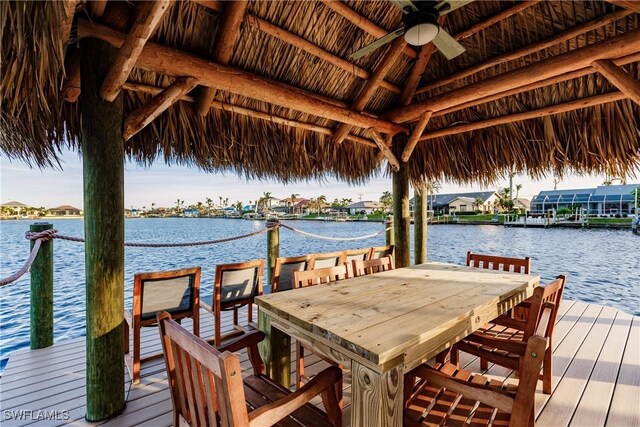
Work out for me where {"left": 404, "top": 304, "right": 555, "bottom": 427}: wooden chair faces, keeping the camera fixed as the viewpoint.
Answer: facing to the left of the viewer

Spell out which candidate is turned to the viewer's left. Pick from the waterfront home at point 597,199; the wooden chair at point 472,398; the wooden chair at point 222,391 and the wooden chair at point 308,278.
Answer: the wooden chair at point 472,398

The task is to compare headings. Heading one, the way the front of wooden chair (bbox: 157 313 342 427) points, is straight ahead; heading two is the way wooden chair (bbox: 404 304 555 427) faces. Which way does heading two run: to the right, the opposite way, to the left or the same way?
to the left

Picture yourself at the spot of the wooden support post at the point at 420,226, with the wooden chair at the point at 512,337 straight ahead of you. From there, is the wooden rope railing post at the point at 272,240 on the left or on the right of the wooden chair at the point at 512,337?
right

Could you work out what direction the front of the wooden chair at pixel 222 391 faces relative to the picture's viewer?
facing away from the viewer and to the right of the viewer

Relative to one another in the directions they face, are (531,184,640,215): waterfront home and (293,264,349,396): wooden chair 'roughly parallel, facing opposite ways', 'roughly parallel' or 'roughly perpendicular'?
roughly perpendicular

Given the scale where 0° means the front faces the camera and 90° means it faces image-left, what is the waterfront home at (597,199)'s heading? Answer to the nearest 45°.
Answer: approximately 0°

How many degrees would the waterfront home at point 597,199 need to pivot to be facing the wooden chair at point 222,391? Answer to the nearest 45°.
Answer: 0° — it already faces it
